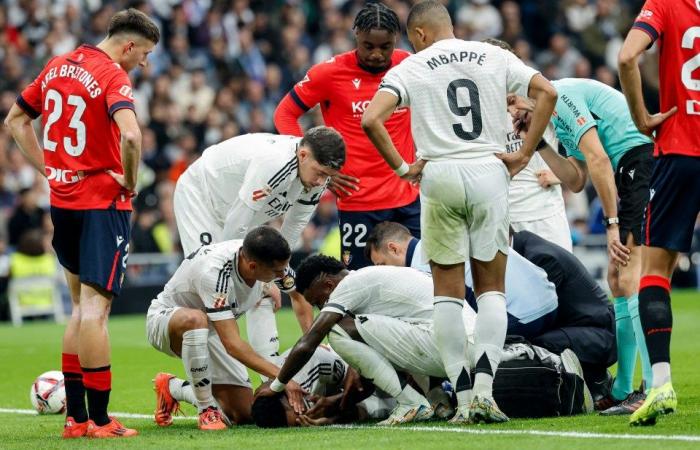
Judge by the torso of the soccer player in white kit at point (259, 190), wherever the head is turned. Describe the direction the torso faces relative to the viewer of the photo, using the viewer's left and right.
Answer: facing the viewer and to the right of the viewer

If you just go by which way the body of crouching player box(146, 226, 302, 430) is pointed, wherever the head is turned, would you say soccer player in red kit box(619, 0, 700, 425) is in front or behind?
in front

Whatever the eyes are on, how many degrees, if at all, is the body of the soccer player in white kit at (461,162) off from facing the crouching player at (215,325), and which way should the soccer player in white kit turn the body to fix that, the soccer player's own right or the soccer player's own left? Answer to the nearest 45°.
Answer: approximately 90° to the soccer player's own left

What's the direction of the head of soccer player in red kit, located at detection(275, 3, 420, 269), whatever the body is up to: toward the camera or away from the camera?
toward the camera

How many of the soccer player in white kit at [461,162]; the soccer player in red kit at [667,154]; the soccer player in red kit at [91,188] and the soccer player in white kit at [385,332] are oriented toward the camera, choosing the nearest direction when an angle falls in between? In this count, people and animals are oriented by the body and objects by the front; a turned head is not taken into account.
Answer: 0

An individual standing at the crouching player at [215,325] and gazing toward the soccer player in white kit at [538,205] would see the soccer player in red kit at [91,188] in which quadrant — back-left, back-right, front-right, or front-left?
back-left

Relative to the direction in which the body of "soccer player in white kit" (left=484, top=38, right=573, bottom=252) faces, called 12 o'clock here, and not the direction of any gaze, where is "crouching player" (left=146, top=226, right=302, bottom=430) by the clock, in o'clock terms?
The crouching player is roughly at 12 o'clock from the soccer player in white kit.

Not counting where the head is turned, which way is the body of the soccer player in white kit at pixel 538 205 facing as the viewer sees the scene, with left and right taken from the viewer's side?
facing the viewer and to the left of the viewer

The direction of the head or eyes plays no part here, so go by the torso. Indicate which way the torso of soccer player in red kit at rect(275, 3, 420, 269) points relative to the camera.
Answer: toward the camera

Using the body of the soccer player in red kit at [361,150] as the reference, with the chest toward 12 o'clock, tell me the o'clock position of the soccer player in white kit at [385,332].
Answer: The soccer player in white kit is roughly at 12 o'clock from the soccer player in red kit.

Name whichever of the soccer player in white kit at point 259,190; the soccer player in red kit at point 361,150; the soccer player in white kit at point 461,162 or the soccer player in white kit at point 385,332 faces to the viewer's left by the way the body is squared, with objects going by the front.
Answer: the soccer player in white kit at point 385,332

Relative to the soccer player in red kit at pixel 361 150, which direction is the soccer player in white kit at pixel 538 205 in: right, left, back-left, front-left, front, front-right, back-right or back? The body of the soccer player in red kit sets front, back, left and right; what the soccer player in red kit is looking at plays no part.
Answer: left

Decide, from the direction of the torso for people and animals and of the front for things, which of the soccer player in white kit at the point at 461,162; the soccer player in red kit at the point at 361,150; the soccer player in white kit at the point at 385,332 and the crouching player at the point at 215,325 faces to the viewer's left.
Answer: the soccer player in white kit at the point at 385,332

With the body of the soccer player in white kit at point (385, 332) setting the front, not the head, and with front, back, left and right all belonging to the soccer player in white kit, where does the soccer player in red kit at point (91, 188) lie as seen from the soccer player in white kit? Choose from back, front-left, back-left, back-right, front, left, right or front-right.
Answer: front

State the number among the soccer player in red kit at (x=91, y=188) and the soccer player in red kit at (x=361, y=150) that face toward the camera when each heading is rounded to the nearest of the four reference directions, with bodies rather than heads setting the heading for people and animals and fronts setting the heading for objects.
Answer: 1

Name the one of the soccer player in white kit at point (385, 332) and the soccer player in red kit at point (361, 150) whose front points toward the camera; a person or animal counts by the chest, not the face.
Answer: the soccer player in red kit

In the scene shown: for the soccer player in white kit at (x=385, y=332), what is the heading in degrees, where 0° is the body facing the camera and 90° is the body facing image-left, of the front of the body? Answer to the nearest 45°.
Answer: approximately 90°

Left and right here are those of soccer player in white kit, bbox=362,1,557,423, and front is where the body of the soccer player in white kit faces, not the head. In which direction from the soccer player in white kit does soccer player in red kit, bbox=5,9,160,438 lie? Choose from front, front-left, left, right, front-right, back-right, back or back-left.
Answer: left

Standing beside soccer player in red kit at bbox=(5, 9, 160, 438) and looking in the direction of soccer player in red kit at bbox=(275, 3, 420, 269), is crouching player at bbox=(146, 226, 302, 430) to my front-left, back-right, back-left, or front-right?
front-right

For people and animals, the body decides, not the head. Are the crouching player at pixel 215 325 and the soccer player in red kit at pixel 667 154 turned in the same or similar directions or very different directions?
very different directions

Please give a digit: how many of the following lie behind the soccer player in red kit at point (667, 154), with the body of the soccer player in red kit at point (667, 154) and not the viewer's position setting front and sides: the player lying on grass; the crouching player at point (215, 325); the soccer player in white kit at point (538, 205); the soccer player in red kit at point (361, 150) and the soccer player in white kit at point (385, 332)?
0
